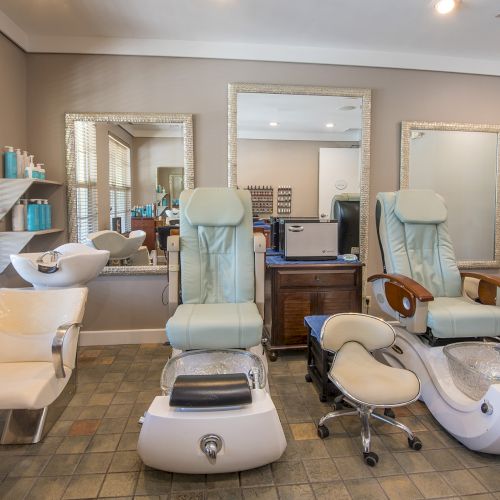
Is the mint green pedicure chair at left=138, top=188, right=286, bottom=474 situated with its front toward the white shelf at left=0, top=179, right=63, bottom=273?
no

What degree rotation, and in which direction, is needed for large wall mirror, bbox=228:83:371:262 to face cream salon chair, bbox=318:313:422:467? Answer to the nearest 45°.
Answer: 0° — it already faces it

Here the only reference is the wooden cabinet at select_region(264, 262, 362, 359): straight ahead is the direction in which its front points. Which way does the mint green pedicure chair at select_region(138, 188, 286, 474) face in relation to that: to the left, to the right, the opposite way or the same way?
the same way

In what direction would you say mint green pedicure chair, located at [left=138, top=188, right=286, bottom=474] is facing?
toward the camera

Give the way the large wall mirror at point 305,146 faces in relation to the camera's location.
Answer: facing the viewer

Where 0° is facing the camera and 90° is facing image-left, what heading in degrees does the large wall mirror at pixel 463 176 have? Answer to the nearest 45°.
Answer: approximately 0°

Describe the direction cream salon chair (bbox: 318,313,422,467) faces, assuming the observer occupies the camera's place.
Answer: facing the viewer and to the right of the viewer

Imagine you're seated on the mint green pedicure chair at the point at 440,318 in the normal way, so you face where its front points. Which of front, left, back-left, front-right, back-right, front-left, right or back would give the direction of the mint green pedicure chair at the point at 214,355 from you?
right

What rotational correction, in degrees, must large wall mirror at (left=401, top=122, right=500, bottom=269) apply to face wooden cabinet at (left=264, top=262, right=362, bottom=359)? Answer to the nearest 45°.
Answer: approximately 45° to its right

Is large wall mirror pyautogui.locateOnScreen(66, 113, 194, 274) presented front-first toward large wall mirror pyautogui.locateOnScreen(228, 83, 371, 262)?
no

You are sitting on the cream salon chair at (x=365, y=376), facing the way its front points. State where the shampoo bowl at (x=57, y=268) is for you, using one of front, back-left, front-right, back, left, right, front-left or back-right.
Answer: back-right

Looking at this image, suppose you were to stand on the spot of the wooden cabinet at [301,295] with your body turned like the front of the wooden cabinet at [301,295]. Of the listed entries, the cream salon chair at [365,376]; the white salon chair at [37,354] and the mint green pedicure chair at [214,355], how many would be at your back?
0

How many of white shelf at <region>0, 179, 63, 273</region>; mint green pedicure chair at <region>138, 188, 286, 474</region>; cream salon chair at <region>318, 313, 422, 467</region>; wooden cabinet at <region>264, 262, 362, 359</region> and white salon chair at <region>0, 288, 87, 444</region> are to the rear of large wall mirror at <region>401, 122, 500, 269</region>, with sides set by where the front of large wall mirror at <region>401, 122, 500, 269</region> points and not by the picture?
0

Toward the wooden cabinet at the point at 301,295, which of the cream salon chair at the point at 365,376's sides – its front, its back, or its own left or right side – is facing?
back
